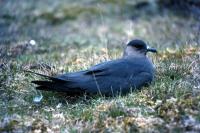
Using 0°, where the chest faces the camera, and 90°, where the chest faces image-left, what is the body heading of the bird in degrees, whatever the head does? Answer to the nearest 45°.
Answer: approximately 270°
